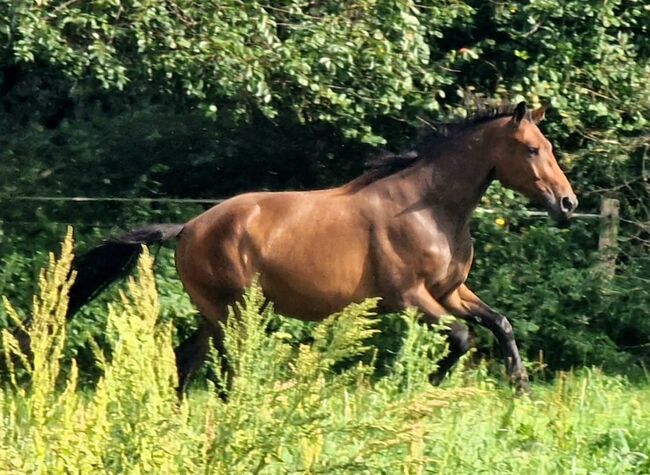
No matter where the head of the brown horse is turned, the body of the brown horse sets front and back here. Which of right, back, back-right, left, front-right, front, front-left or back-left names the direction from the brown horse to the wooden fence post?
front-left

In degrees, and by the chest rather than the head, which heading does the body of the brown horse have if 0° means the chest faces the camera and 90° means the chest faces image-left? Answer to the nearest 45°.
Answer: approximately 270°
